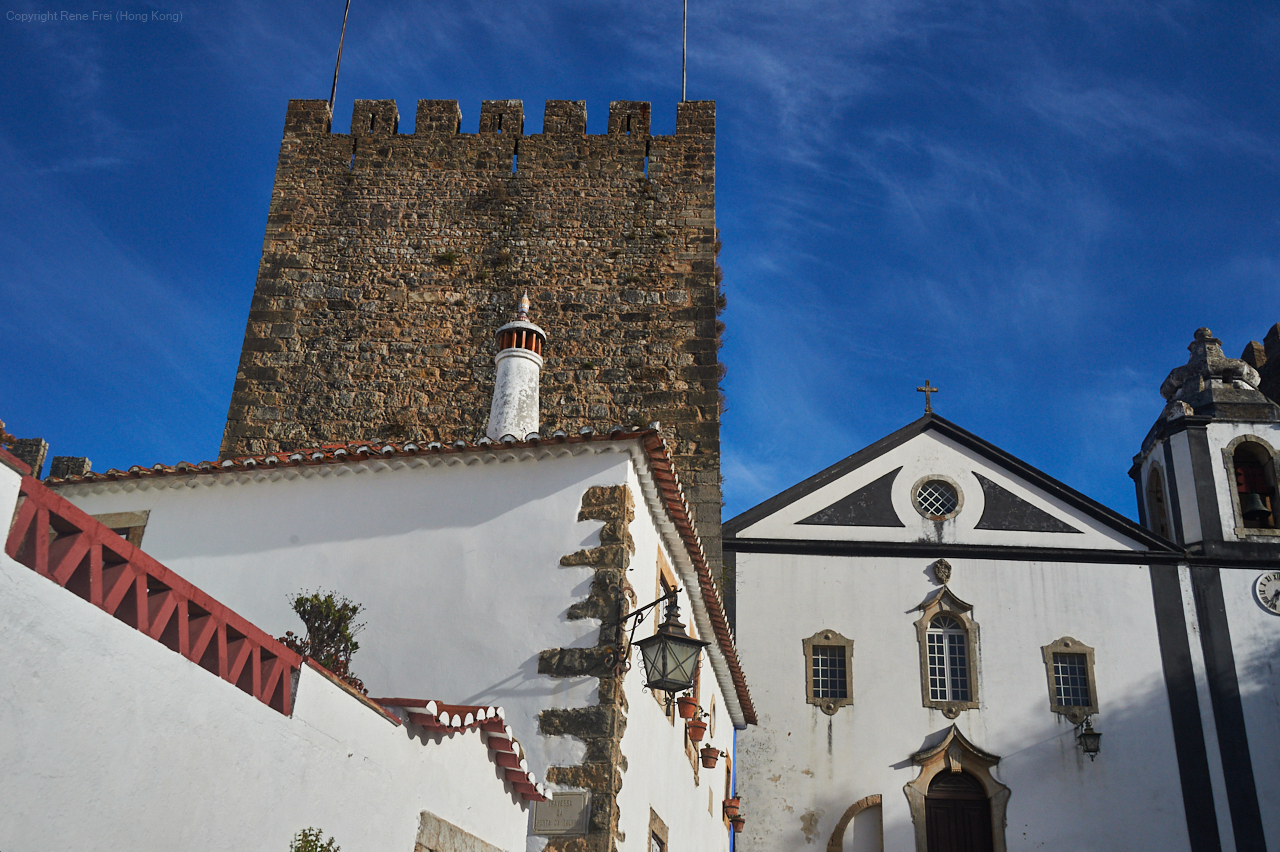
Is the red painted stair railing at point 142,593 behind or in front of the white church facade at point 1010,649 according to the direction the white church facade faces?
in front

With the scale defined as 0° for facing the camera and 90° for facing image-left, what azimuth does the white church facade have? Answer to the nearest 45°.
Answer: approximately 0°

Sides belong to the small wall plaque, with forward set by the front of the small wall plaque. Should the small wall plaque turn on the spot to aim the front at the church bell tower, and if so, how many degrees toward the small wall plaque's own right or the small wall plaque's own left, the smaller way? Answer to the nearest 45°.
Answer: approximately 135° to the small wall plaque's own left

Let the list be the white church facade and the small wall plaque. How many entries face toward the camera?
2

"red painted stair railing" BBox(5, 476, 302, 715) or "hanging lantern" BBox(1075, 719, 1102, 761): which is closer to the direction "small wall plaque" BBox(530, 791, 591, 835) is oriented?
the red painted stair railing

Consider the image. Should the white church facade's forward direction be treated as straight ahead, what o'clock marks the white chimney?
The white chimney is roughly at 1 o'clock from the white church facade.

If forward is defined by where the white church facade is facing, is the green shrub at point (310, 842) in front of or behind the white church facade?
in front
